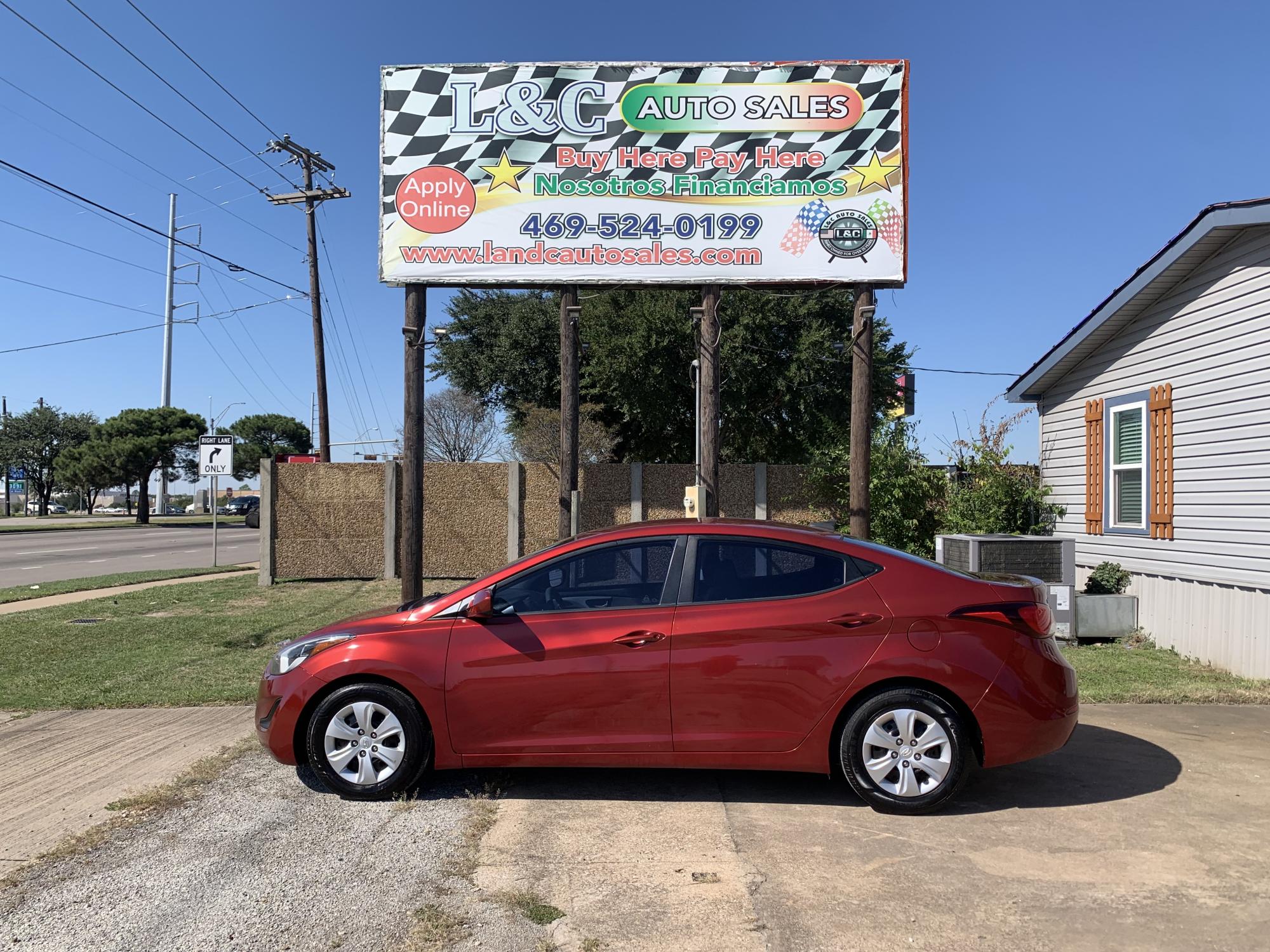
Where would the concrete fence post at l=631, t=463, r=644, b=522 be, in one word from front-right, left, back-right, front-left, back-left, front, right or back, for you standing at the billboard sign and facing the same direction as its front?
back

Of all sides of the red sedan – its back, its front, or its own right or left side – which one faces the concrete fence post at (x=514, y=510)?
right

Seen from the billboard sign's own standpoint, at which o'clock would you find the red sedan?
The red sedan is roughly at 12 o'clock from the billboard sign.

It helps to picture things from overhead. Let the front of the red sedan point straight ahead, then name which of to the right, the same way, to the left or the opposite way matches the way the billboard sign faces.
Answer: to the left

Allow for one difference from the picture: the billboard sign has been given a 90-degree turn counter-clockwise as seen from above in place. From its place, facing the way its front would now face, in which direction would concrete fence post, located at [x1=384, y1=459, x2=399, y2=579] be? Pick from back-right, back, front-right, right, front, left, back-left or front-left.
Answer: back-left

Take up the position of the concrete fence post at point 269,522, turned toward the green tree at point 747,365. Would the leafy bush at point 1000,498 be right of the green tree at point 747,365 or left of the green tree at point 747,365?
right

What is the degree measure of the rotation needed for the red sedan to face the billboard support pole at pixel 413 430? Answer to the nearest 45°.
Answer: approximately 45° to its right

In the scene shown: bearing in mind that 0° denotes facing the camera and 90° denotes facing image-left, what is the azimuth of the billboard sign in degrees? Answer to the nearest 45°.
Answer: approximately 0°

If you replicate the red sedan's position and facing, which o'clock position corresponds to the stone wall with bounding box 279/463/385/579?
The stone wall is roughly at 2 o'clock from the red sedan.

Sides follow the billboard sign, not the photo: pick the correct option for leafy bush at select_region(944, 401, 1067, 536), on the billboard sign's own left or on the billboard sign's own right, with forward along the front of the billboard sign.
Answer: on the billboard sign's own left

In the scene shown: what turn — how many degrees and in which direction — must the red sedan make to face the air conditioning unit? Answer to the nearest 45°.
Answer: approximately 135° to its right

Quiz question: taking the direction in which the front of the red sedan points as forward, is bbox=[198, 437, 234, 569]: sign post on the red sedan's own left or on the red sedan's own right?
on the red sedan's own right

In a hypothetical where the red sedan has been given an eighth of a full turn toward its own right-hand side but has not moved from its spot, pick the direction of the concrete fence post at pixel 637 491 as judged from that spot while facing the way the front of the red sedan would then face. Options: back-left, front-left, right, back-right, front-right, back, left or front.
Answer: front-right

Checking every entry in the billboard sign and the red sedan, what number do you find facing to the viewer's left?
1

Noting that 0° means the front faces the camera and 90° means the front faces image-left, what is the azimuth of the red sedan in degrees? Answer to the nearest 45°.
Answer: approximately 90°

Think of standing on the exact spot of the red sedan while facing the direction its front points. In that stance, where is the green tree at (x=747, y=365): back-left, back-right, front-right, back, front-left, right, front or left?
right
